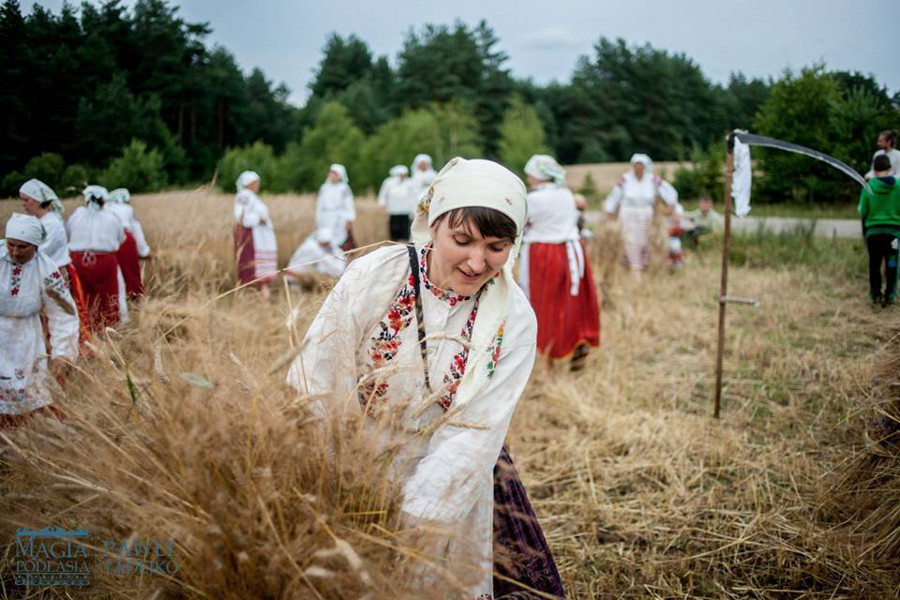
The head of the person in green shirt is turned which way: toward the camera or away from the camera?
away from the camera

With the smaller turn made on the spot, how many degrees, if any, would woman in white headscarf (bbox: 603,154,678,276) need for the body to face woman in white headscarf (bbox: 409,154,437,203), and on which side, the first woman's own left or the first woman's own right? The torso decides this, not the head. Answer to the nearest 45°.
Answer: approximately 135° to the first woman's own right

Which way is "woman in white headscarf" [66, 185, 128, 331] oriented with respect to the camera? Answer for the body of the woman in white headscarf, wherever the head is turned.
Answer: away from the camera

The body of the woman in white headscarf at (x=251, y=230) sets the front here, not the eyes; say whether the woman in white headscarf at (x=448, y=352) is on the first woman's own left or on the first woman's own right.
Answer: on the first woman's own right

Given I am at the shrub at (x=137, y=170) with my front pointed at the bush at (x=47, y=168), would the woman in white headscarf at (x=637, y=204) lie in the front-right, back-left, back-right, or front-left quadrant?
back-left

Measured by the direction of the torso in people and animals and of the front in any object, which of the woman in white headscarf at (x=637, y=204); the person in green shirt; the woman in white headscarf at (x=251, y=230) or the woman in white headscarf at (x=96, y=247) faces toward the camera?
the woman in white headscarf at (x=637, y=204)

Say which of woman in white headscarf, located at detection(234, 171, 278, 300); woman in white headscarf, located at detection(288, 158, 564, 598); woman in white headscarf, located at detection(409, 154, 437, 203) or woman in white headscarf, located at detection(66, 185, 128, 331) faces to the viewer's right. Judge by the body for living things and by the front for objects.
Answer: woman in white headscarf, located at detection(234, 171, 278, 300)
